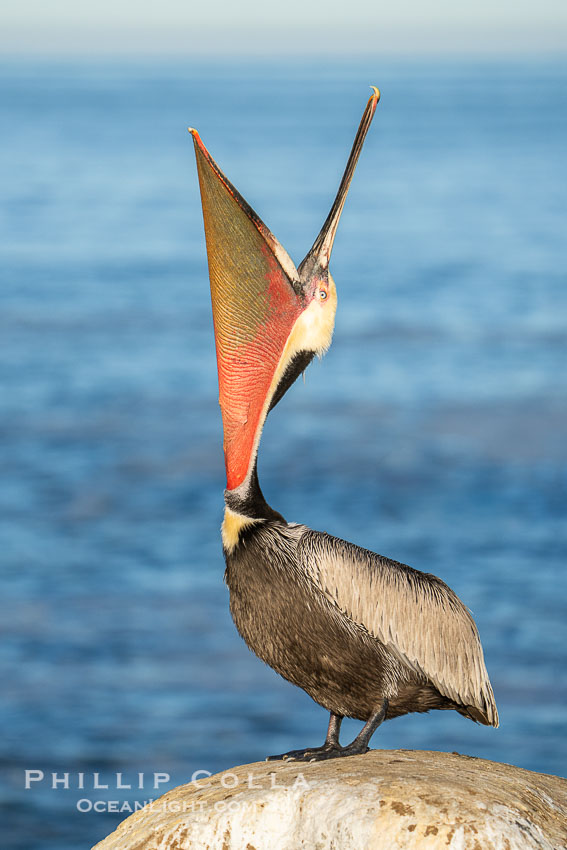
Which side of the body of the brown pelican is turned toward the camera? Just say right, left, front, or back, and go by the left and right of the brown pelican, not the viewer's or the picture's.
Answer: left
